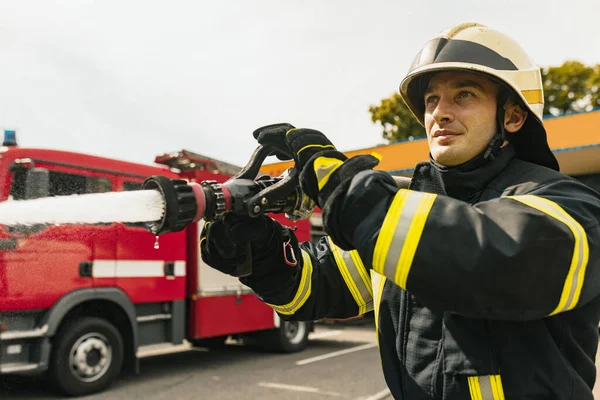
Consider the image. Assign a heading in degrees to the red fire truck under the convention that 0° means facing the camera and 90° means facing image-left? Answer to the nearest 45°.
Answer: approximately 45°

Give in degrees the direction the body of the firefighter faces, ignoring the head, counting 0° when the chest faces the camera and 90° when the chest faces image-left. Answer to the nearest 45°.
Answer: approximately 45°

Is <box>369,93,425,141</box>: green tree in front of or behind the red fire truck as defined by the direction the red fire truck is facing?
behind

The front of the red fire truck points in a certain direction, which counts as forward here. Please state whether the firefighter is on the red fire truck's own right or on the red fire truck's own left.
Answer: on the red fire truck's own left

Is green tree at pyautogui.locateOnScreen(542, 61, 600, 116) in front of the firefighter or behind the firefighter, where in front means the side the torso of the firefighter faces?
behind

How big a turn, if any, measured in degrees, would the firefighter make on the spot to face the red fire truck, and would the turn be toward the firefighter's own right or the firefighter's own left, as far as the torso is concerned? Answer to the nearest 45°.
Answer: approximately 90° to the firefighter's own right
